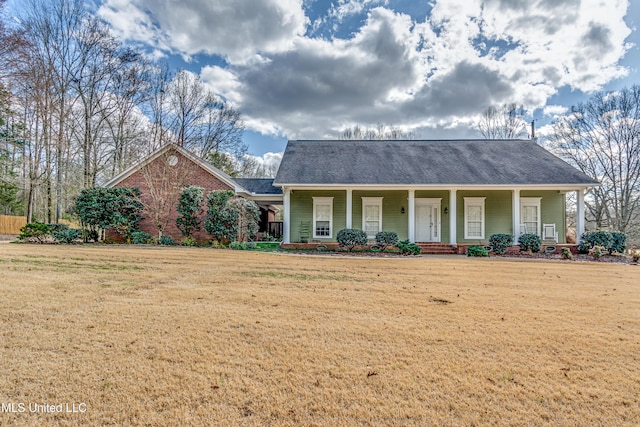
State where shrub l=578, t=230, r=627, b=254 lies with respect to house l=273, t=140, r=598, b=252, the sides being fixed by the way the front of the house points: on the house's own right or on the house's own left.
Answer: on the house's own left

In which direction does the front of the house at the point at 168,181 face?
toward the camera

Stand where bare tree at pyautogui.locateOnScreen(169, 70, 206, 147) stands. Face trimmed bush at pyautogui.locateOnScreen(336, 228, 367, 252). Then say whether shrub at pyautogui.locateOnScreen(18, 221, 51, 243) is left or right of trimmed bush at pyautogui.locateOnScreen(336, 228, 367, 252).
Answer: right

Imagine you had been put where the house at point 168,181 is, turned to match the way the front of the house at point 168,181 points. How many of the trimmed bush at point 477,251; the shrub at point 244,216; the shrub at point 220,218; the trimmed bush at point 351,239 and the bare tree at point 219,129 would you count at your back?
1

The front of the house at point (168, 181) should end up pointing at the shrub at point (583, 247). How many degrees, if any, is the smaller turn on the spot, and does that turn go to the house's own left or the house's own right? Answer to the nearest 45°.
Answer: approximately 45° to the house's own left
